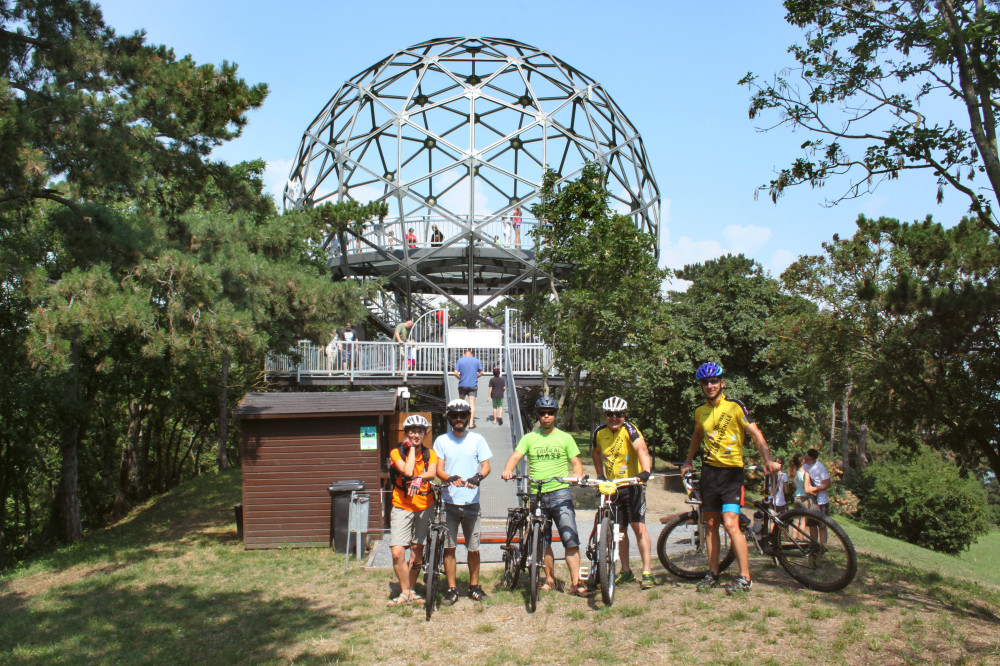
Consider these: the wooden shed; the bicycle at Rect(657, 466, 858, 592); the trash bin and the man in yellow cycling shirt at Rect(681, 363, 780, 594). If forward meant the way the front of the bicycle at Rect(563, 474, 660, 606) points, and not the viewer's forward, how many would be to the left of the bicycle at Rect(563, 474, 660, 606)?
2

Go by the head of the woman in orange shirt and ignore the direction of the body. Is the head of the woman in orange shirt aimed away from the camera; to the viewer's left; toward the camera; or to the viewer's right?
toward the camera

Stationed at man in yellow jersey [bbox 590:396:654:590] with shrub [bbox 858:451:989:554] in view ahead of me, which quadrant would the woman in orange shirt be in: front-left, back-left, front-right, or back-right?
back-left

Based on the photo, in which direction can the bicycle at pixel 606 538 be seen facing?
toward the camera

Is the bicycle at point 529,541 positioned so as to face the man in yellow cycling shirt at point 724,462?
no

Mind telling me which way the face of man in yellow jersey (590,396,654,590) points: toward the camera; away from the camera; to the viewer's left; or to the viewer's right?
toward the camera

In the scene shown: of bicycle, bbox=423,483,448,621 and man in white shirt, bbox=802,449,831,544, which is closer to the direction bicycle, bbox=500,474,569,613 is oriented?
the bicycle

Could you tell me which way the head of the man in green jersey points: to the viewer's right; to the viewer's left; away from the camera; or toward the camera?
toward the camera

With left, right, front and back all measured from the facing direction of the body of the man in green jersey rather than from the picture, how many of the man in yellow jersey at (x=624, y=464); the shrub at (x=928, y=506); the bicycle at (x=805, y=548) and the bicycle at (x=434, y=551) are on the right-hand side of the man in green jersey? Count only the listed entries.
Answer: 1

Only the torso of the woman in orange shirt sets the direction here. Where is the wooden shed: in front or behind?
behind

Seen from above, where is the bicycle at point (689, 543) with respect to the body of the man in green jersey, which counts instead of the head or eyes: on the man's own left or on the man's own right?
on the man's own left

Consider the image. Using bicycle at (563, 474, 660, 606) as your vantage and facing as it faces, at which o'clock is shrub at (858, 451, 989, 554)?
The shrub is roughly at 7 o'clock from the bicycle.

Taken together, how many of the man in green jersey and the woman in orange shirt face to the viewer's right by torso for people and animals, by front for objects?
0

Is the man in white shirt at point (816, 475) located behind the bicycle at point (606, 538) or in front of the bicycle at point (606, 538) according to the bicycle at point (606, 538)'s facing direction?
behind

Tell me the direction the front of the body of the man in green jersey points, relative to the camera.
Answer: toward the camera

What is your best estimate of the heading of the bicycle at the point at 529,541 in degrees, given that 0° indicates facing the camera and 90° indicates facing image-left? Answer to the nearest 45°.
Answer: approximately 0°
